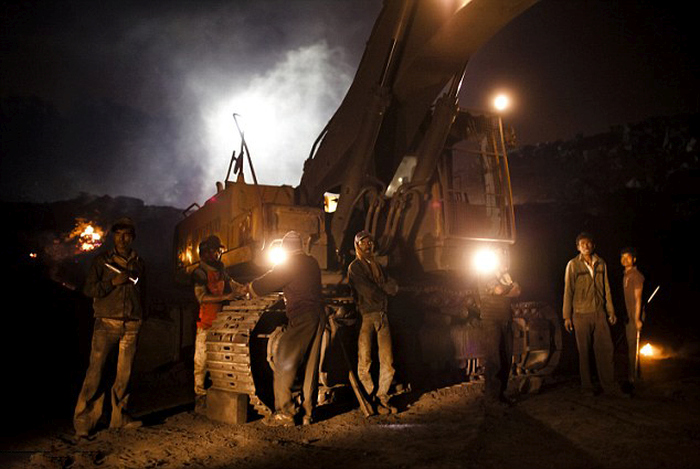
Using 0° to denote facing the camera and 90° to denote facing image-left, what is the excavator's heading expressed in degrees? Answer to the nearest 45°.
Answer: approximately 315°

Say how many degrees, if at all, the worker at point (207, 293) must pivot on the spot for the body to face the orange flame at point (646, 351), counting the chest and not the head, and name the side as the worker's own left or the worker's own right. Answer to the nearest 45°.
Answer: approximately 45° to the worker's own left

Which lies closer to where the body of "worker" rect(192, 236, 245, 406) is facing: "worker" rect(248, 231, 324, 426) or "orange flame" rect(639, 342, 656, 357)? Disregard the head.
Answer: the worker

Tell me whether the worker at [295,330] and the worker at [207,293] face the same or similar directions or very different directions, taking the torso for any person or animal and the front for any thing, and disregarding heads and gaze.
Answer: very different directions

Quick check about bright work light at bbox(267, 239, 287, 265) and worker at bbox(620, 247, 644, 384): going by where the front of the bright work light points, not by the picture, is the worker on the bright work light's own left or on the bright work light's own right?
on the bright work light's own left

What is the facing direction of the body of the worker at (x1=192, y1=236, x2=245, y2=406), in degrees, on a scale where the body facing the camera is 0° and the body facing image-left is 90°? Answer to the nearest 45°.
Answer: approximately 315°

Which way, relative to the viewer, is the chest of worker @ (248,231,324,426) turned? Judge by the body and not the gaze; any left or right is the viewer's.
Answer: facing away from the viewer and to the left of the viewer

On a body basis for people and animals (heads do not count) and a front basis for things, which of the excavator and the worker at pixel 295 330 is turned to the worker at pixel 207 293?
the worker at pixel 295 330

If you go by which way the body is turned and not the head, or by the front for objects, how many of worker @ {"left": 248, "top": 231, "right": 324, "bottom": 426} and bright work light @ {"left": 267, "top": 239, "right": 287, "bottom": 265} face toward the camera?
1

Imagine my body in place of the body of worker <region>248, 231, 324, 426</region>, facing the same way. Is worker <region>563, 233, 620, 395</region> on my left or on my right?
on my right
